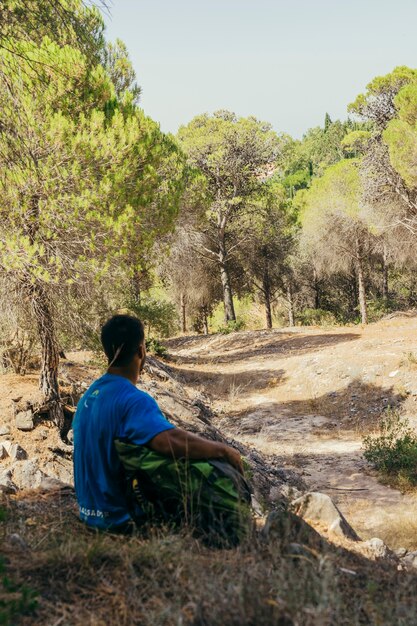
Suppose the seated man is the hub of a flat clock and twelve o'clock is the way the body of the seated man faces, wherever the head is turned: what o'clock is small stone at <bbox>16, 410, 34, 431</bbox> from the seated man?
The small stone is roughly at 10 o'clock from the seated man.

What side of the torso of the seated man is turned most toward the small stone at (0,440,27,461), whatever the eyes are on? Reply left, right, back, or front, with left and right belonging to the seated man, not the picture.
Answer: left

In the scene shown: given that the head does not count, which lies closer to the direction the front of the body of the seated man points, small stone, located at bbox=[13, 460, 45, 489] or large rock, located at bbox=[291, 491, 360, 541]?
the large rock

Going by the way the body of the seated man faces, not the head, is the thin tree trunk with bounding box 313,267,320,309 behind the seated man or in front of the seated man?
in front

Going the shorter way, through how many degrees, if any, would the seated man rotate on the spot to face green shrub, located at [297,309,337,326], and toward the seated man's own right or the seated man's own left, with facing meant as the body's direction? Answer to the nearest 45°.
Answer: approximately 45° to the seated man's own left

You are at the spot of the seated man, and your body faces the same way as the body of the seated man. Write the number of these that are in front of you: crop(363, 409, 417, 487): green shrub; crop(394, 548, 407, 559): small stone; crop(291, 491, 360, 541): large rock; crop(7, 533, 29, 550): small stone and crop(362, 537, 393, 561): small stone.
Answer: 4

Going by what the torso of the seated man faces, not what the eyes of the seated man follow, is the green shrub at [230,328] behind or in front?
in front

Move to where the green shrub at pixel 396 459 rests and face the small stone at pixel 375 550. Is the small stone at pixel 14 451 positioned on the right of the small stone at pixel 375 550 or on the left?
right

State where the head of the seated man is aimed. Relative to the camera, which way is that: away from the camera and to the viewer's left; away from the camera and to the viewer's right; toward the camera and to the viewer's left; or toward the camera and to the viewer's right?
away from the camera and to the viewer's right

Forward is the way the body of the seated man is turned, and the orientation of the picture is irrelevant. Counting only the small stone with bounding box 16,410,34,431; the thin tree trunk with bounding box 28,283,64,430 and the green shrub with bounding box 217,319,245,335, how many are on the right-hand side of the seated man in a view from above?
0

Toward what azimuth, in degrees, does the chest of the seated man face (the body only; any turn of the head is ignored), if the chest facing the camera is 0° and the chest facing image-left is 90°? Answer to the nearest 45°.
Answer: approximately 225°

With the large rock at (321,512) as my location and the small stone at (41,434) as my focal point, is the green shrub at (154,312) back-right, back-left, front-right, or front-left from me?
front-right

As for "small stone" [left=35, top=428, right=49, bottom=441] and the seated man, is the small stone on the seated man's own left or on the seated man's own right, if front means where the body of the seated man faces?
on the seated man's own left

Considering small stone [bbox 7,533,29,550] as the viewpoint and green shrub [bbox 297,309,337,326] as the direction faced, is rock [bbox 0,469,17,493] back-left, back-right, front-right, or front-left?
front-left
